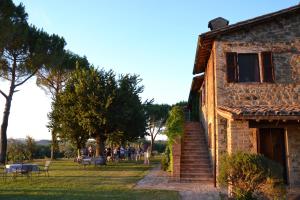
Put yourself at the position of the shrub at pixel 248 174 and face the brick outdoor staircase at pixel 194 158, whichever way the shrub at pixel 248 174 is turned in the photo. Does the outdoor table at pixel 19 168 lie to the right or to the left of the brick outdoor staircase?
left

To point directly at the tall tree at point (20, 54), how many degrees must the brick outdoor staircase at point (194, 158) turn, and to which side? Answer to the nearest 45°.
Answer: approximately 135° to its right

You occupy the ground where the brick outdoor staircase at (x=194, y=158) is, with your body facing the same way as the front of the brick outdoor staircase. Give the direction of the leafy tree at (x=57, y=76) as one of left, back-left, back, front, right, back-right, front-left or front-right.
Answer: back-right

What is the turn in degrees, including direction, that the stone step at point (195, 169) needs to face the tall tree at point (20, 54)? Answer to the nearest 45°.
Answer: approximately 135° to its right

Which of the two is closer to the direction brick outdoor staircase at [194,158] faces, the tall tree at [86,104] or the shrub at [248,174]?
the shrub

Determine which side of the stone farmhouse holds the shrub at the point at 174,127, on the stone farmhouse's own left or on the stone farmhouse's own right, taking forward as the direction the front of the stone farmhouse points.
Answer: on the stone farmhouse's own right

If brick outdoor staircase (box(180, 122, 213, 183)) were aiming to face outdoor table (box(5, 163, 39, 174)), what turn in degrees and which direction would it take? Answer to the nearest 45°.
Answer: approximately 90° to its right

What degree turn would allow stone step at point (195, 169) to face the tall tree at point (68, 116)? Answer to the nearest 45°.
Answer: approximately 135° to its right

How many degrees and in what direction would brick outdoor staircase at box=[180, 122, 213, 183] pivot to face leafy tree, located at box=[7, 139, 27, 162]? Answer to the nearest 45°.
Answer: approximately 135° to its right

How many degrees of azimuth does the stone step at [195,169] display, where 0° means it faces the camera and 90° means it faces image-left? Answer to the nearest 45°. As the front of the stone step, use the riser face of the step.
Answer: approximately 0°

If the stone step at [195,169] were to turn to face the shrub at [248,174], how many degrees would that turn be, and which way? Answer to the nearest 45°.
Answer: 0° — it already faces it

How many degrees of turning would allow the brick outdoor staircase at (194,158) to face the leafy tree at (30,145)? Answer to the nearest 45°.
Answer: approximately 135° to its right

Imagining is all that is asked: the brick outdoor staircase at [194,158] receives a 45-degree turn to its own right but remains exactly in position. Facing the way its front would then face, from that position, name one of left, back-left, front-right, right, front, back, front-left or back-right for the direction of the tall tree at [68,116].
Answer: right

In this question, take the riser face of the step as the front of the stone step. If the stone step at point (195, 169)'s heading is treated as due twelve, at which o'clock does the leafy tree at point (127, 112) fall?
The leafy tree is roughly at 5 o'clock from the stone step.
